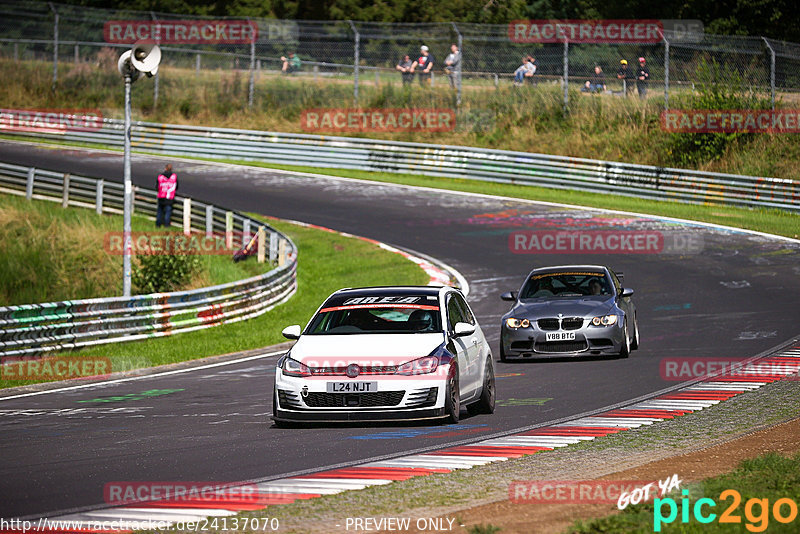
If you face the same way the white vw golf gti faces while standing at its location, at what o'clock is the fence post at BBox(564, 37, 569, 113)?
The fence post is roughly at 5 o'clock from the white vw golf gti.

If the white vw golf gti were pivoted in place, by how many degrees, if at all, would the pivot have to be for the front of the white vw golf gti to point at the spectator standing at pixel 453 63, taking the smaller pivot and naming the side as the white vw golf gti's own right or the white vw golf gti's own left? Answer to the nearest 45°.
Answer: approximately 135° to the white vw golf gti's own right

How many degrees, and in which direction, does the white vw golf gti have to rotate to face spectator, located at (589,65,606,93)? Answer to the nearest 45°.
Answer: approximately 135° to its right

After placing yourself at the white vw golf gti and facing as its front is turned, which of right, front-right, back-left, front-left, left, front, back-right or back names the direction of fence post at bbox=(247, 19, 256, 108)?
back-right

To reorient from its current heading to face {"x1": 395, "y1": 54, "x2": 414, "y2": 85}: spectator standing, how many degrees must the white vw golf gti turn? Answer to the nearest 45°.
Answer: approximately 135° to its right

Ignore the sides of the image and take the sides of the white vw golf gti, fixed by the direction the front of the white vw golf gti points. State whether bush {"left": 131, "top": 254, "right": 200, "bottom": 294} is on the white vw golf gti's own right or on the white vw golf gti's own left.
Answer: on the white vw golf gti's own right

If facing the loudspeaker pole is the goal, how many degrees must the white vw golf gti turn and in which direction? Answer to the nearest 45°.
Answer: approximately 90° to its right

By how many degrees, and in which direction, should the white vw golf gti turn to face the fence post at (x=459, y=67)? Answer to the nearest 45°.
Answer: approximately 135° to its right

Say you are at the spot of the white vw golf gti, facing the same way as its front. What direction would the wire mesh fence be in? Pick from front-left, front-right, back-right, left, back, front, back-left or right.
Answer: back-right

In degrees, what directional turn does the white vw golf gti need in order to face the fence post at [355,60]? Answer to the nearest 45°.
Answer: approximately 135° to its right

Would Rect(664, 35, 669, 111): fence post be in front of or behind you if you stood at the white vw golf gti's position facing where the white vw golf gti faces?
behind

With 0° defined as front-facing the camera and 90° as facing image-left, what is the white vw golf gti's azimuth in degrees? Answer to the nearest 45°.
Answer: approximately 45°

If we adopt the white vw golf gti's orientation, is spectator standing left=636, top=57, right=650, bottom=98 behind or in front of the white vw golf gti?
behind
